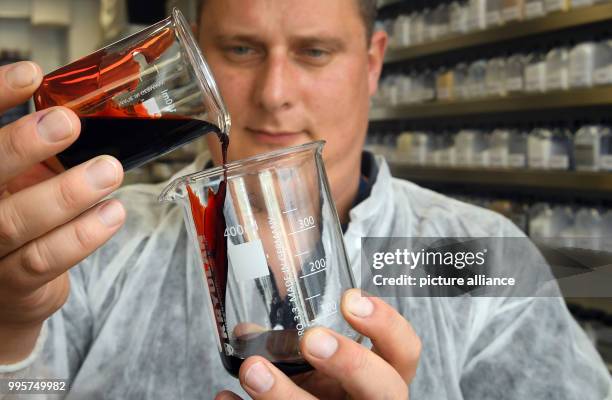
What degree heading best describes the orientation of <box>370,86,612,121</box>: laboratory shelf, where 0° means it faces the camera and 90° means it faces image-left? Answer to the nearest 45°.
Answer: approximately 45°

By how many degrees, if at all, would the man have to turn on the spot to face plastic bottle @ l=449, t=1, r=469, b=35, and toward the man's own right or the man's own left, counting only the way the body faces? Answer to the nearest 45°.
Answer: approximately 135° to the man's own left

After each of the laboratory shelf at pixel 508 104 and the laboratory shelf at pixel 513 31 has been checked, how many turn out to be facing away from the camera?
0

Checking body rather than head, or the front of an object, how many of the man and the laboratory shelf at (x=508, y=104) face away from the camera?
0

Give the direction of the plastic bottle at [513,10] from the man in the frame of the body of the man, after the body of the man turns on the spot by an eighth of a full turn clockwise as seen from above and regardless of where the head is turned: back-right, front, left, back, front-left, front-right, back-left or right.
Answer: back

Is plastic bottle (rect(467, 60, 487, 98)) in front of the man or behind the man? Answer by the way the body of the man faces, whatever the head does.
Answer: behind

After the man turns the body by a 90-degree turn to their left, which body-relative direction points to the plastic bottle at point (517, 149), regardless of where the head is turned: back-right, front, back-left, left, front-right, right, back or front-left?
front-left
